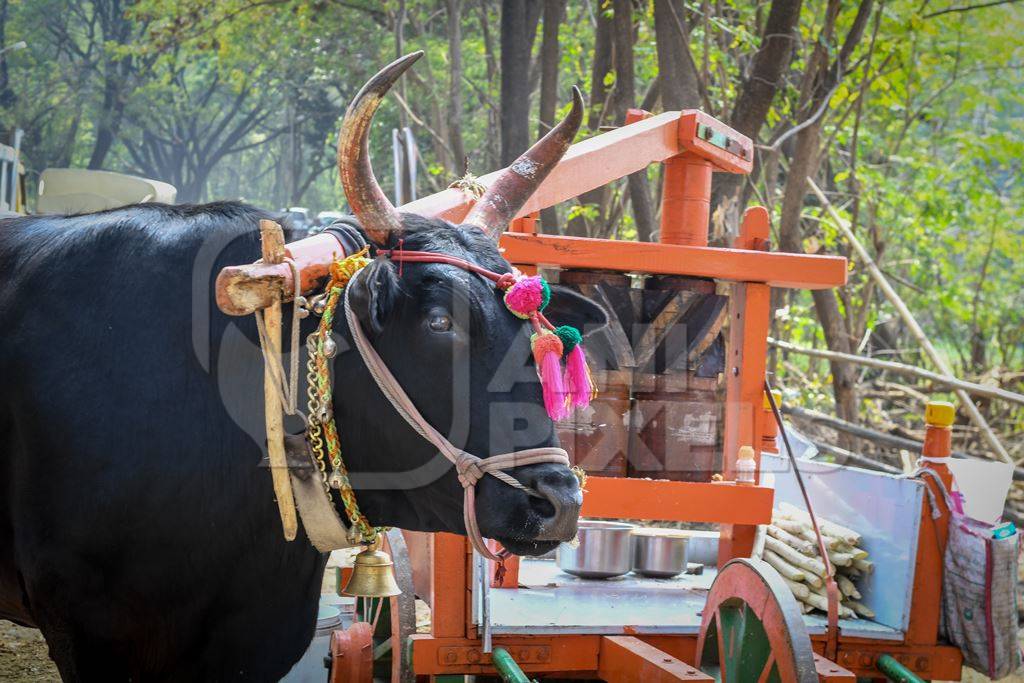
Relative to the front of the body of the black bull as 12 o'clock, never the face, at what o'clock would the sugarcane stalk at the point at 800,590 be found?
The sugarcane stalk is roughly at 11 o'clock from the black bull.

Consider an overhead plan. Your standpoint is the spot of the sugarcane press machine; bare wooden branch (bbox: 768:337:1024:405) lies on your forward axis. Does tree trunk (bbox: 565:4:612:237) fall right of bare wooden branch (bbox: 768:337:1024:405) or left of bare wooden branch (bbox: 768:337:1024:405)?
left

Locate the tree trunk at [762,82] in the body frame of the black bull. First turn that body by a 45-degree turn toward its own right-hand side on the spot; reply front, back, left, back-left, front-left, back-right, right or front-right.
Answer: left

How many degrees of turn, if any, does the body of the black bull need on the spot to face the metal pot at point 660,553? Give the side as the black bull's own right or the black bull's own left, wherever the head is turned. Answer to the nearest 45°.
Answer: approximately 45° to the black bull's own left

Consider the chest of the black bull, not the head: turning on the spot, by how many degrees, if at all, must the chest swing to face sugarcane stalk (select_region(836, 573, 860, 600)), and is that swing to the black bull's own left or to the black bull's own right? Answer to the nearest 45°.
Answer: approximately 45° to the black bull's own left

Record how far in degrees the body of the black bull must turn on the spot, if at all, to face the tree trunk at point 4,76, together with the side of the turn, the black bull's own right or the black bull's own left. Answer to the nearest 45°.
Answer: approximately 90° to the black bull's own left

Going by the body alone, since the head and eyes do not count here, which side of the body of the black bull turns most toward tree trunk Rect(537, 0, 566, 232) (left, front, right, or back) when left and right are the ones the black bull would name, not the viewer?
left

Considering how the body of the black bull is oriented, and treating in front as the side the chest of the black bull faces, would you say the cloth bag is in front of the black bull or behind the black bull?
in front

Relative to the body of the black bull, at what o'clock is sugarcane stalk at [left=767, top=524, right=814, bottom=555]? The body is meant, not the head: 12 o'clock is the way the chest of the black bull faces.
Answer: The sugarcane stalk is roughly at 11 o'clock from the black bull.

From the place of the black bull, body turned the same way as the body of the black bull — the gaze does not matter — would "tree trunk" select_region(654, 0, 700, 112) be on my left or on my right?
on my left

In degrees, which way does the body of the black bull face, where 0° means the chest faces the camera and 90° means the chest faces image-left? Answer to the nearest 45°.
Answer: approximately 270°

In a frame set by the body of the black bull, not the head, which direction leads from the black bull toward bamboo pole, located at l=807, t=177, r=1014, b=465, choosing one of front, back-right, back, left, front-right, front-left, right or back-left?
front-left
